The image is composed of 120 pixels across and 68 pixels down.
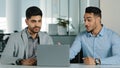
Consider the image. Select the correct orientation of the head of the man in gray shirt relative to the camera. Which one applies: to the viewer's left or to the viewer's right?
to the viewer's right

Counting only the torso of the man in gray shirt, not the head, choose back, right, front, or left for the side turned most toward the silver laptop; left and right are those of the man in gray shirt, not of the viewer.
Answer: front

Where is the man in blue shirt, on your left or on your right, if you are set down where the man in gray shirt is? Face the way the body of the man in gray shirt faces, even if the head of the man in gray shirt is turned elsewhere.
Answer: on your left

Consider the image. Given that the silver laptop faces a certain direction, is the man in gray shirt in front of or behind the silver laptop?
in front

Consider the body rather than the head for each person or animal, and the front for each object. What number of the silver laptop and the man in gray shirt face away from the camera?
1

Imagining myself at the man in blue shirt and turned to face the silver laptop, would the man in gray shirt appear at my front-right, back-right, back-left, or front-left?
front-right

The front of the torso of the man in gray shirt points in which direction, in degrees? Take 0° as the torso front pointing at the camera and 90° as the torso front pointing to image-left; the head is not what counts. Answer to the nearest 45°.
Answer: approximately 315°

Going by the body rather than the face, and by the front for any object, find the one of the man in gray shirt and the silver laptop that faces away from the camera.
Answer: the silver laptop

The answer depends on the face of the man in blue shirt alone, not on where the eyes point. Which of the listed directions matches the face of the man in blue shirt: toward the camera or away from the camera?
toward the camera

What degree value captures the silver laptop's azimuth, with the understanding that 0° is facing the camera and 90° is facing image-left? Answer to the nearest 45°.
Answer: approximately 180°

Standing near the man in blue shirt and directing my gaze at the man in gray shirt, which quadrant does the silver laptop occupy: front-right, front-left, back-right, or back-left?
front-left
